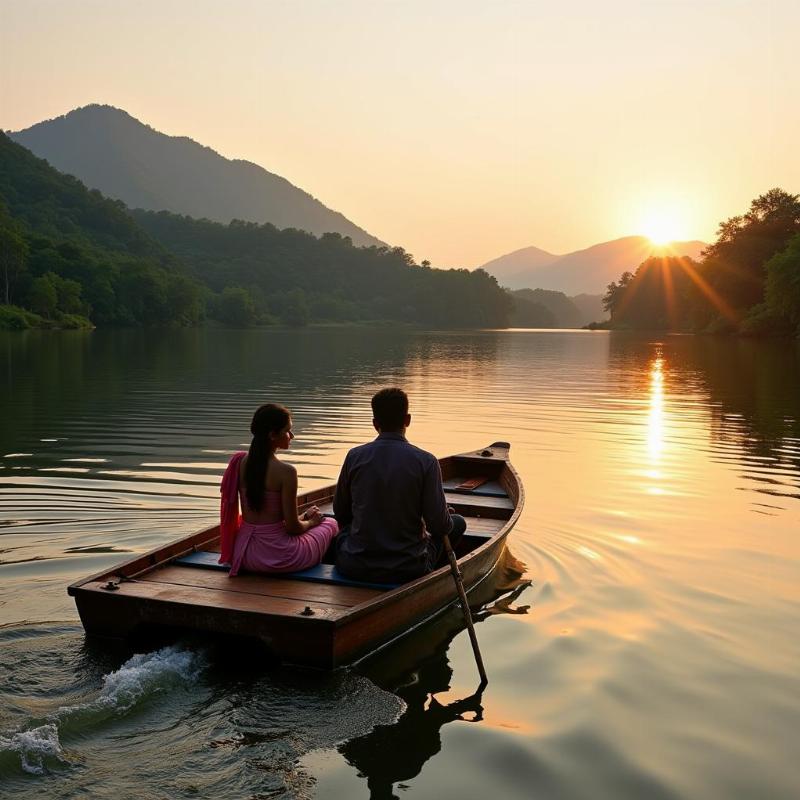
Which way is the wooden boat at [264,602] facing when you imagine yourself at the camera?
facing away from the viewer and to the right of the viewer

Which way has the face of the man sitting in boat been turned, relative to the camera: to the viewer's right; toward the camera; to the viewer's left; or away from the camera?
away from the camera

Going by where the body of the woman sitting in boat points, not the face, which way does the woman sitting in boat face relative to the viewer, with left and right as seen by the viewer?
facing away from the viewer and to the right of the viewer

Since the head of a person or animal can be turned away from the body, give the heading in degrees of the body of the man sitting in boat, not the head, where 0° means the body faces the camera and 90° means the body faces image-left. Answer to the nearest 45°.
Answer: approximately 180°

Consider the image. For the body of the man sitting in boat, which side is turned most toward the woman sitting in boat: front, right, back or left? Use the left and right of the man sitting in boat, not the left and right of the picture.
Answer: left
